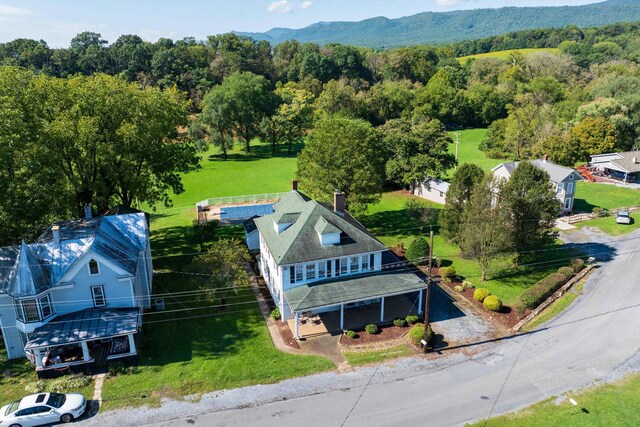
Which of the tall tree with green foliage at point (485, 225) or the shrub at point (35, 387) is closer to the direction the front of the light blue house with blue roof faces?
the shrub

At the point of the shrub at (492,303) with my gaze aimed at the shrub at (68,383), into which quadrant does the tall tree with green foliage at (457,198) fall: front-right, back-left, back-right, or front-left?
back-right

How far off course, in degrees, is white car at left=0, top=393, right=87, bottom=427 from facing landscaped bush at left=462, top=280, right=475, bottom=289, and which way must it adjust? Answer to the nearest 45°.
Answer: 0° — it already faces it

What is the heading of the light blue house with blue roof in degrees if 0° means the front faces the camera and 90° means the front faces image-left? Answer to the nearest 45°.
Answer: approximately 0°

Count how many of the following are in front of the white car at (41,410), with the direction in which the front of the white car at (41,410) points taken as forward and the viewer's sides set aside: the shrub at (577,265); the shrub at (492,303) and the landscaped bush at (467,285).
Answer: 3

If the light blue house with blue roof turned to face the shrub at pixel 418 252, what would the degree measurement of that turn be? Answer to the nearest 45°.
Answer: approximately 90° to its left

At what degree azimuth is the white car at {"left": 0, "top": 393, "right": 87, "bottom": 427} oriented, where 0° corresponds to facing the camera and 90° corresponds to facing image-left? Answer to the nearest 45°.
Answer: approximately 270°

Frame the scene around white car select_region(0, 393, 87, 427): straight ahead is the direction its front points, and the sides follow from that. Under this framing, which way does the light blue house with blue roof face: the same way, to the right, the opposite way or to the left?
to the right
